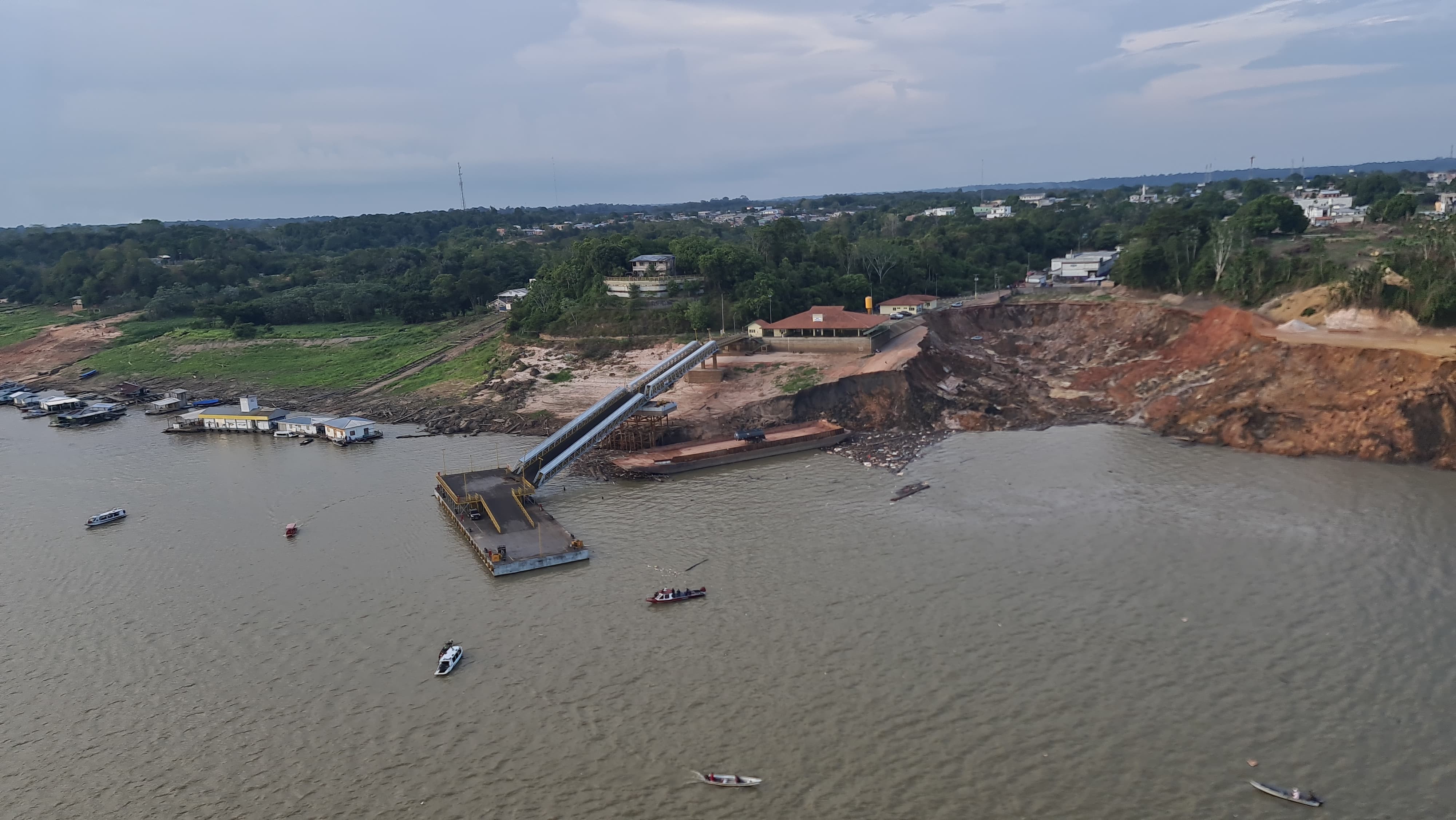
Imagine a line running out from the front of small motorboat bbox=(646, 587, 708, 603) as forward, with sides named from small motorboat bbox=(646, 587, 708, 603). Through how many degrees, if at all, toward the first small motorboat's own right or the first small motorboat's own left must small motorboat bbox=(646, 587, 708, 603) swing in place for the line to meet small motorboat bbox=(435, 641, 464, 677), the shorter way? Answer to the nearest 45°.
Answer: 0° — it already faces it

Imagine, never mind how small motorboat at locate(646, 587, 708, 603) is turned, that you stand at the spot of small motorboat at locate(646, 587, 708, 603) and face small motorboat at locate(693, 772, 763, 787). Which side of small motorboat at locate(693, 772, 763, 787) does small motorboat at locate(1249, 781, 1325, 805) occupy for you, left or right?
left

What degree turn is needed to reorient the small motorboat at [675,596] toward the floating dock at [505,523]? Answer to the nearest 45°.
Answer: approximately 90° to its right

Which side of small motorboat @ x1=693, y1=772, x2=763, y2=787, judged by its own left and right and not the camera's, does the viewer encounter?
right

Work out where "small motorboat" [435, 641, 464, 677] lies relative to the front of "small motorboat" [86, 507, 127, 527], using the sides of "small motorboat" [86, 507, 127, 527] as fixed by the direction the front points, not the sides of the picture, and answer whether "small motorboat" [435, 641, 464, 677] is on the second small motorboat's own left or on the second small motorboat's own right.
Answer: on the second small motorboat's own left

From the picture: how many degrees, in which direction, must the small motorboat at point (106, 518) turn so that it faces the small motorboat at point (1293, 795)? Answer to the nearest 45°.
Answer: approximately 90° to its left

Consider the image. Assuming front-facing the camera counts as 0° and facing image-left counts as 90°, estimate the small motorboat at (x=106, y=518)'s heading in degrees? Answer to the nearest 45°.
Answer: approximately 45°
